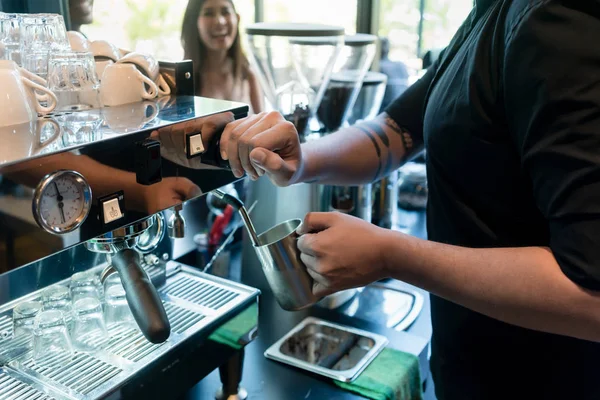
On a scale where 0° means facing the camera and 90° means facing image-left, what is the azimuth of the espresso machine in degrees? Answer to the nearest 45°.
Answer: approximately 315°

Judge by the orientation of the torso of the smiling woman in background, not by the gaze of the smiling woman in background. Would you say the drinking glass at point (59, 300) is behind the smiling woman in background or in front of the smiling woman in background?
in front

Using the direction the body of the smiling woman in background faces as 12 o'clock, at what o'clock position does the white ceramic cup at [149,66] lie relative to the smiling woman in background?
The white ceramic cup is roughly at 12 o'clock from the smiling woman in background.

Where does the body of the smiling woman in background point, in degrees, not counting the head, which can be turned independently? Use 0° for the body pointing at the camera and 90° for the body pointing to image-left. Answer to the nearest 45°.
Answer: approximately 0°

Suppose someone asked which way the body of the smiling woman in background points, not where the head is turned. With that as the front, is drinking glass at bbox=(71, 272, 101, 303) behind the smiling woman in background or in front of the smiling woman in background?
in front

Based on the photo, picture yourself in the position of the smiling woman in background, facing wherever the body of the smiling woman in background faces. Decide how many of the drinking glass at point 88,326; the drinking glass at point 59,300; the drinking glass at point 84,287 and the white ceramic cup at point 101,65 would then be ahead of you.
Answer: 4
